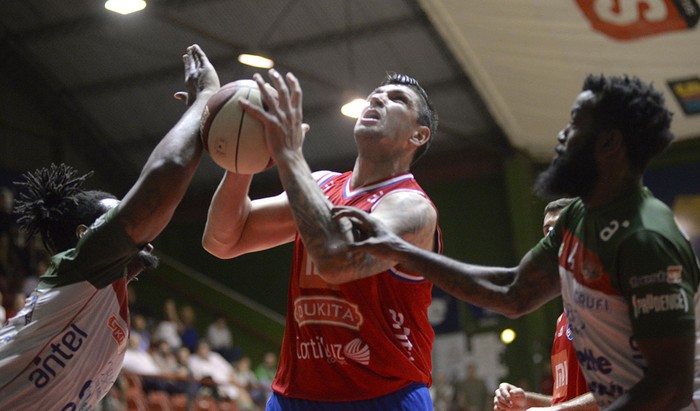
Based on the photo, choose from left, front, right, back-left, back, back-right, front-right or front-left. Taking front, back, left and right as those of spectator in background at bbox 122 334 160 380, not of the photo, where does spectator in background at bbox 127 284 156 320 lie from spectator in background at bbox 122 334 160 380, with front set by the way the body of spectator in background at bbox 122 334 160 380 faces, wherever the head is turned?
back

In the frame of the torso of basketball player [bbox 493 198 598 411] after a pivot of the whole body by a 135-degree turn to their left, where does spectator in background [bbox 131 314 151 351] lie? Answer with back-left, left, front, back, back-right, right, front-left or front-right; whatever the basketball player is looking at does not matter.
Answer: back-left

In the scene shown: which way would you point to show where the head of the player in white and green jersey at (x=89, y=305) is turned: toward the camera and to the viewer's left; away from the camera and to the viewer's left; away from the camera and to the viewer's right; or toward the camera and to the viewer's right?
away from the camera and to the viewer's right

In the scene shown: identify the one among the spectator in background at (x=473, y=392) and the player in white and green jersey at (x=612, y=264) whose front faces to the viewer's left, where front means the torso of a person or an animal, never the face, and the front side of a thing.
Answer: the player in white and green jersey

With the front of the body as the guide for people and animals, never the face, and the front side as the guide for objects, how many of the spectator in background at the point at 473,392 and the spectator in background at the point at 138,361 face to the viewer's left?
0

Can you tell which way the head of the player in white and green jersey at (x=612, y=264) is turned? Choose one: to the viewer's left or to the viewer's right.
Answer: to the viewer's left

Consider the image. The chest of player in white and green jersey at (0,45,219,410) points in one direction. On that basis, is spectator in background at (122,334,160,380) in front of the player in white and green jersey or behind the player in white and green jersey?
in front

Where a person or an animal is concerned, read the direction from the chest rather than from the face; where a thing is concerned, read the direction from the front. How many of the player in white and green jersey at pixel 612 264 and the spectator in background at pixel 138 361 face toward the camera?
1

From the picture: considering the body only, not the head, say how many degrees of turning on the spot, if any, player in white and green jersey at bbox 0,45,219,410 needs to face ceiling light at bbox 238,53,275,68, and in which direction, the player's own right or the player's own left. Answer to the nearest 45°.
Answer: approximately 45° to the player's own left

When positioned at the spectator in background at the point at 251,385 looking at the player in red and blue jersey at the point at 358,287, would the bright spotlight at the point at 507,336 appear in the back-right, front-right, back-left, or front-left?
back-left

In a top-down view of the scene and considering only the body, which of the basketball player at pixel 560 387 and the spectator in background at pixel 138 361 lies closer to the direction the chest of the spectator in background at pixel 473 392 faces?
the basketball player

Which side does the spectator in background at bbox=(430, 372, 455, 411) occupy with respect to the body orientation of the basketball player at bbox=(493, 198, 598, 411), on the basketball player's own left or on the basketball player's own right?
on the basketball player's own right
